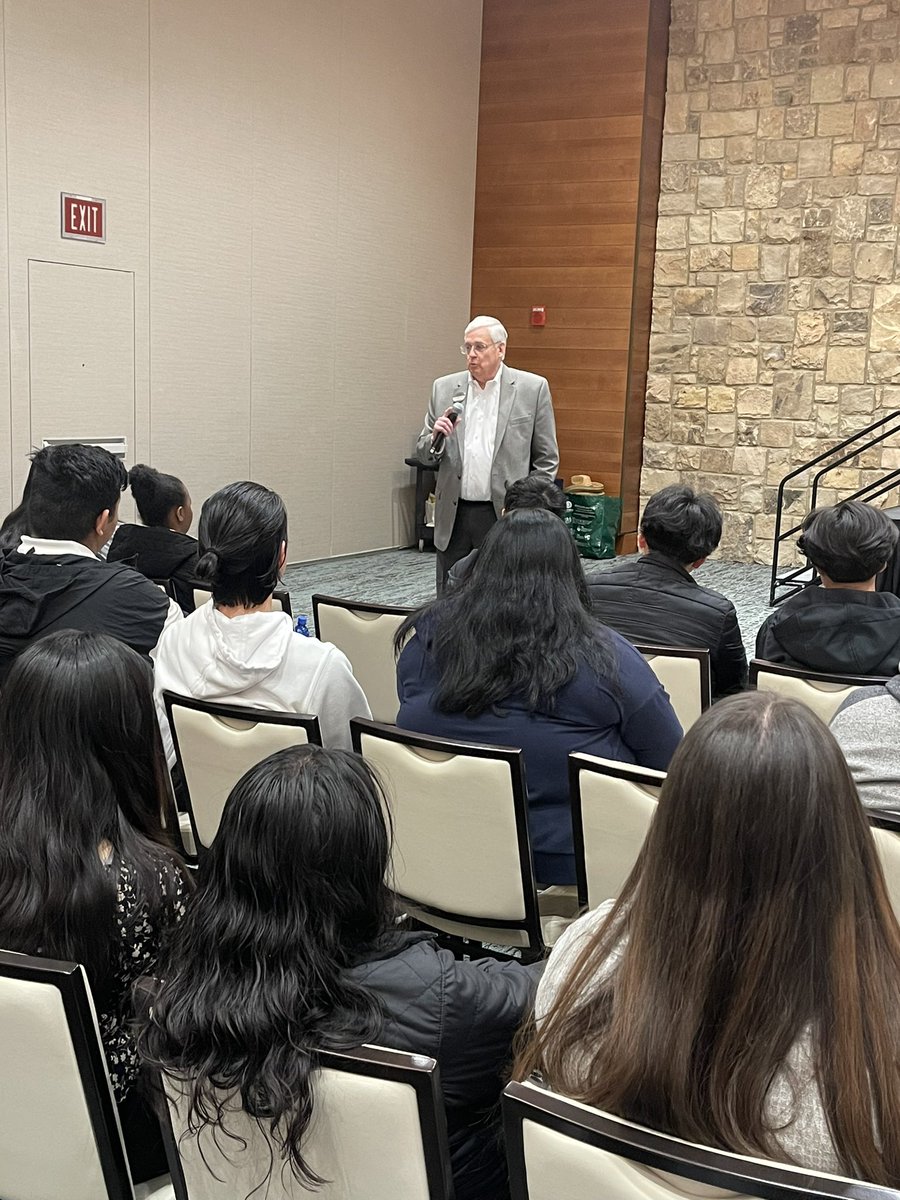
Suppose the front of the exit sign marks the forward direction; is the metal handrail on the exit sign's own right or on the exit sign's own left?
on the exit sign's own left

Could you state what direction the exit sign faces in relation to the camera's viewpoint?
facing the viewer and to the right of the viewer

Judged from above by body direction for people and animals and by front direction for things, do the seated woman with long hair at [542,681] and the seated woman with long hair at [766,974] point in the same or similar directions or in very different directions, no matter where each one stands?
same or similar directions

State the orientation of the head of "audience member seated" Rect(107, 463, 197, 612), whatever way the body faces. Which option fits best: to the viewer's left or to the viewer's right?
to the viewer's right

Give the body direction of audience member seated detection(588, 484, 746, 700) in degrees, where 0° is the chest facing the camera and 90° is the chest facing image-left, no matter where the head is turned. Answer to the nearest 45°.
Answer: approximately 180°

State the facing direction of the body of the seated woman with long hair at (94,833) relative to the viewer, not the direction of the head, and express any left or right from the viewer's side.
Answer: facing away from the viewer and to the right of the viewer

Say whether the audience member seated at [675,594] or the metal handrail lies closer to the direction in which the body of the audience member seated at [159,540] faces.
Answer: the metal handrail

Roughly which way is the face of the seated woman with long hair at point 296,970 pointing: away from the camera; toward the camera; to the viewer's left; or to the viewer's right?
away from the camera

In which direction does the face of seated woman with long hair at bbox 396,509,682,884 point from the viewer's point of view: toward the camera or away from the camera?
away from the camera

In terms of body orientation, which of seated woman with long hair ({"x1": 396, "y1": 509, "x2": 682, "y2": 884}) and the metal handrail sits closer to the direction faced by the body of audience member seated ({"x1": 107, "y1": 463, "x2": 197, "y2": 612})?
the metal handrail

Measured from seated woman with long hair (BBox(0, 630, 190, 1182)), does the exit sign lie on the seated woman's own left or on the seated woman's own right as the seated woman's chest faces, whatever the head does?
on the seated woman's own left

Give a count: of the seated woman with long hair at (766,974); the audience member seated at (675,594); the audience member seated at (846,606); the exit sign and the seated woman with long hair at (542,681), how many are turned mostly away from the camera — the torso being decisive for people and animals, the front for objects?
4

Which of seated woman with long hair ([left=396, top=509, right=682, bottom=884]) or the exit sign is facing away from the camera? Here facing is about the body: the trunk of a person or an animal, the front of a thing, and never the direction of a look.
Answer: the seated woman with long hair

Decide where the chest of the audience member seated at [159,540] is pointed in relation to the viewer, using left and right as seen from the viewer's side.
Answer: facing away from the viewer and to the right of the viewer

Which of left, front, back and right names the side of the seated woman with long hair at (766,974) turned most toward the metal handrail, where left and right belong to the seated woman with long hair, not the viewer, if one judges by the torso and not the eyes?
front

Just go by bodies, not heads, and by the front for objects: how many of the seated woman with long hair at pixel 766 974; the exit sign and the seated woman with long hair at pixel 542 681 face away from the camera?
2

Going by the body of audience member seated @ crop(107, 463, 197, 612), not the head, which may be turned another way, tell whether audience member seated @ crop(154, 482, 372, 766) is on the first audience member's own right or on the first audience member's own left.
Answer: on the first audience member's own right

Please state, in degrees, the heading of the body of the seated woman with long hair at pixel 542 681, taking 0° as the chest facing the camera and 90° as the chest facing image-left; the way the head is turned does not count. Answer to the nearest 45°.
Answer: approximately 180°

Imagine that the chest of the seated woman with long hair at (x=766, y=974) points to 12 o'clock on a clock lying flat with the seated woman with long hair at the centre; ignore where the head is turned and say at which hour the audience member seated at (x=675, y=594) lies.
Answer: The audience member seated is roughly at 12 o'clock from the seated woman with long hair.

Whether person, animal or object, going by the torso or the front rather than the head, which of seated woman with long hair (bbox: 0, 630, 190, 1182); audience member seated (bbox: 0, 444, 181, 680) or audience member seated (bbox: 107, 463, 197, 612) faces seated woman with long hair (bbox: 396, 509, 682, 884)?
seated woman with long hair (bbox: 0, 630, 190, 1182)

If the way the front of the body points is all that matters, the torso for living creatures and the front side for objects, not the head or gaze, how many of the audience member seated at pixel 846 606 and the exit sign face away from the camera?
1
